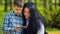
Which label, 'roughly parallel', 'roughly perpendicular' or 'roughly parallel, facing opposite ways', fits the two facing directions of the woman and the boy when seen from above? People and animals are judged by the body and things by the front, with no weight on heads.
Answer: roughly perpendicular

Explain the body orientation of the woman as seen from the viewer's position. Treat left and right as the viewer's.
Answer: facing the viewer and to the left of the viewer

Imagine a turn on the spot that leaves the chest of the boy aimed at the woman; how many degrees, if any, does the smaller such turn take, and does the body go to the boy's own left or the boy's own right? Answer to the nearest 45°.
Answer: approximately 45° to the boy's own left

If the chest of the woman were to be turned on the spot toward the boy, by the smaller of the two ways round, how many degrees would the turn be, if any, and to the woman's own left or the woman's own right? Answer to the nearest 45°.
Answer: approximately 45° to the woman's own right

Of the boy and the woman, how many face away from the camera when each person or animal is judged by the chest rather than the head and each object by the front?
0

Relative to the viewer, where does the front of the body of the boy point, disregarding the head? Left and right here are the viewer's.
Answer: facing the viewer and to the right of the viewer
